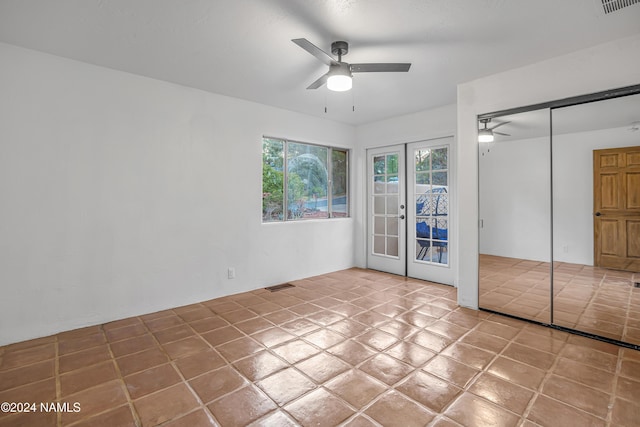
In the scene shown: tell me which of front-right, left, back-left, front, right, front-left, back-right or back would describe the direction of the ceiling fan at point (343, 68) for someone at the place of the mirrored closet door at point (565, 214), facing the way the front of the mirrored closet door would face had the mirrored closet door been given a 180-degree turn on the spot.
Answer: back

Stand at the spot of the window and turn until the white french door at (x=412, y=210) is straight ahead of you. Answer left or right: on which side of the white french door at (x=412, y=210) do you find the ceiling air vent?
right

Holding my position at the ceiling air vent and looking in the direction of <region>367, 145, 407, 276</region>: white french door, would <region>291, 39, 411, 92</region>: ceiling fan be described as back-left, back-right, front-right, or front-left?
front-left

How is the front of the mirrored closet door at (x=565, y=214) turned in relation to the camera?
facing the viewer and to the left of the viewer

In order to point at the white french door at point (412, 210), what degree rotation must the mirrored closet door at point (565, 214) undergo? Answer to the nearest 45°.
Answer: approximately 90° to its right
